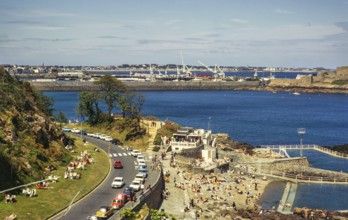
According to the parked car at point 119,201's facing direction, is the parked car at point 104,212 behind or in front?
in front

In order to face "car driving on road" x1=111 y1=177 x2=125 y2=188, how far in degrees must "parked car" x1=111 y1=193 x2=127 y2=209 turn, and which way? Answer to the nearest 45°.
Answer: approximately 135° to its right

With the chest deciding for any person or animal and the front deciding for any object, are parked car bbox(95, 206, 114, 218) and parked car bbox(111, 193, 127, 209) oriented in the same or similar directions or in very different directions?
same or similar directions

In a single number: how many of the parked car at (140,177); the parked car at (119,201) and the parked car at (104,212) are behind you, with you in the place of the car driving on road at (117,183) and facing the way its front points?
1

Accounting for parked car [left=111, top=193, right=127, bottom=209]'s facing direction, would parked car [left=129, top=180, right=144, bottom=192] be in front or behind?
behind

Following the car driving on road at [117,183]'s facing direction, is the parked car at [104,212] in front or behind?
in front

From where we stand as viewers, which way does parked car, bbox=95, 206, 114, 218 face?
facing the viewer and to the left of the viewer

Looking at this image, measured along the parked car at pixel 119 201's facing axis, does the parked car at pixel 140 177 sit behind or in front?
behind

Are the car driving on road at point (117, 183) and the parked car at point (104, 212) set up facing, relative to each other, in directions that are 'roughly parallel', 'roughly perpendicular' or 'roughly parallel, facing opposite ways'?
roughly parallel

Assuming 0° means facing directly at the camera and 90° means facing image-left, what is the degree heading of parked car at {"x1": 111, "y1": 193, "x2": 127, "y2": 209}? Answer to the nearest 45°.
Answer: approximately 45°

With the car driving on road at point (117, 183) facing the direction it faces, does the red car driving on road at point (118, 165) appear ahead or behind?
behind

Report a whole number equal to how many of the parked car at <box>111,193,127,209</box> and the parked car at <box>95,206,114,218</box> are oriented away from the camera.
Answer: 0

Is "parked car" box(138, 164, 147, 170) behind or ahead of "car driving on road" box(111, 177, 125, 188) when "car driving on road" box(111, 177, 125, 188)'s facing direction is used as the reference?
behind

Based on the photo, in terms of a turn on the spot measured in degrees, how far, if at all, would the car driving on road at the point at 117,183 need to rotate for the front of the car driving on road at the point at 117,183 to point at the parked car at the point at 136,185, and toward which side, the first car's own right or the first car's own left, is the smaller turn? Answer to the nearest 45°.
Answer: approximately 135° to the first car's own left

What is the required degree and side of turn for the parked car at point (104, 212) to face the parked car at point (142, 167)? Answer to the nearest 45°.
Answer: approximately 135° to its right
